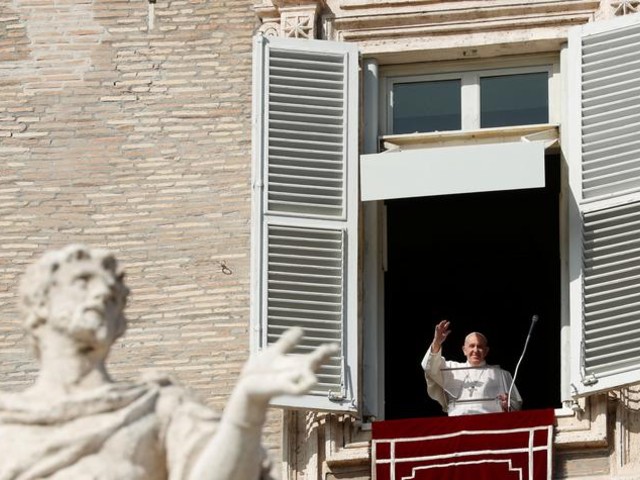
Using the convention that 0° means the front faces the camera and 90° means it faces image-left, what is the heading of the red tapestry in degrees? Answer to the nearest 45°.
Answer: approximately 0°
